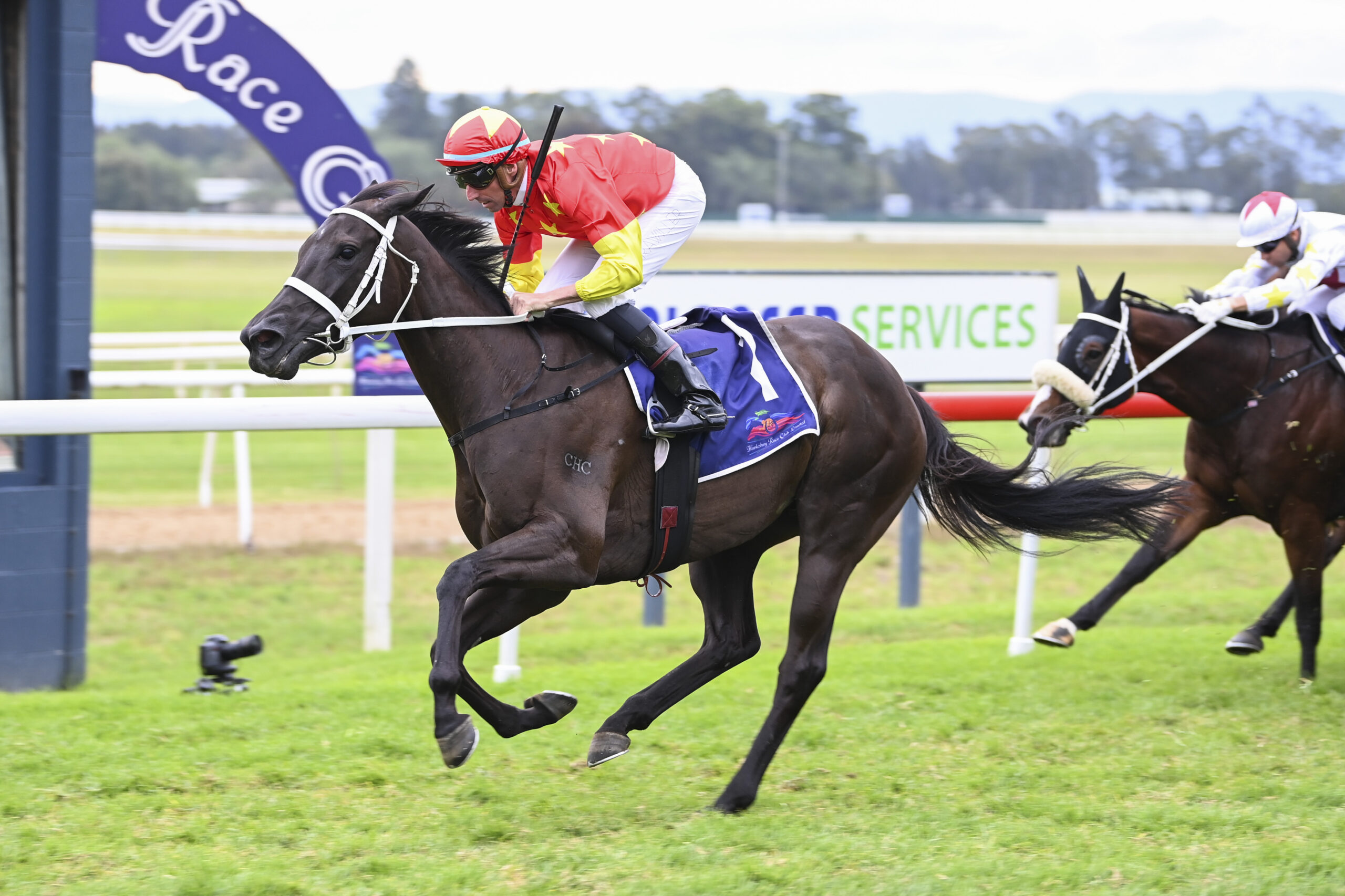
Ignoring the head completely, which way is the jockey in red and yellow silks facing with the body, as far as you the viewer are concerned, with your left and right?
facing to the left of the viewer

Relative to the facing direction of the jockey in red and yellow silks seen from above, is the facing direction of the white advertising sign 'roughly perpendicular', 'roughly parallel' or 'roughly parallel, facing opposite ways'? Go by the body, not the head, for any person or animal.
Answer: roughly perpendicular

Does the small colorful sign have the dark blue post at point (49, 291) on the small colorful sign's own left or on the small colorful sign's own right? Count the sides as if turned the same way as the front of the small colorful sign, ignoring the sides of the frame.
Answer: on the small colorful sign's own right

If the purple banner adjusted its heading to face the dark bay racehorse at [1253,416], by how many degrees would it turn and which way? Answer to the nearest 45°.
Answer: approximately 45° to its left

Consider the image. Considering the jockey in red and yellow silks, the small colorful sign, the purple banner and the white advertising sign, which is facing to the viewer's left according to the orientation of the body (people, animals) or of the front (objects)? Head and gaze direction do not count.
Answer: the jockey in red and yellow silks

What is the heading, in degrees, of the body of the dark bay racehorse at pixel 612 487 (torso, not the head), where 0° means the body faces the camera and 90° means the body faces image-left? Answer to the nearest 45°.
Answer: approximately 90°

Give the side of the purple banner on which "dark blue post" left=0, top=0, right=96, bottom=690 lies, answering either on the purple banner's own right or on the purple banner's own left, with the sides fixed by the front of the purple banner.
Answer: on the purple banner's own right

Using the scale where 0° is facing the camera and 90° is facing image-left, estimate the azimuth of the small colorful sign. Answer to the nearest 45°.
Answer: approximately 0°

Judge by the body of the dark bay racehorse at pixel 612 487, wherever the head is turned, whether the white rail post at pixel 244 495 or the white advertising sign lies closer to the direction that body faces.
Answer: the white rail post

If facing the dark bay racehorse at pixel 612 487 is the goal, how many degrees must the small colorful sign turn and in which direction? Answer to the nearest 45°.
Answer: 0° — it already faces it
